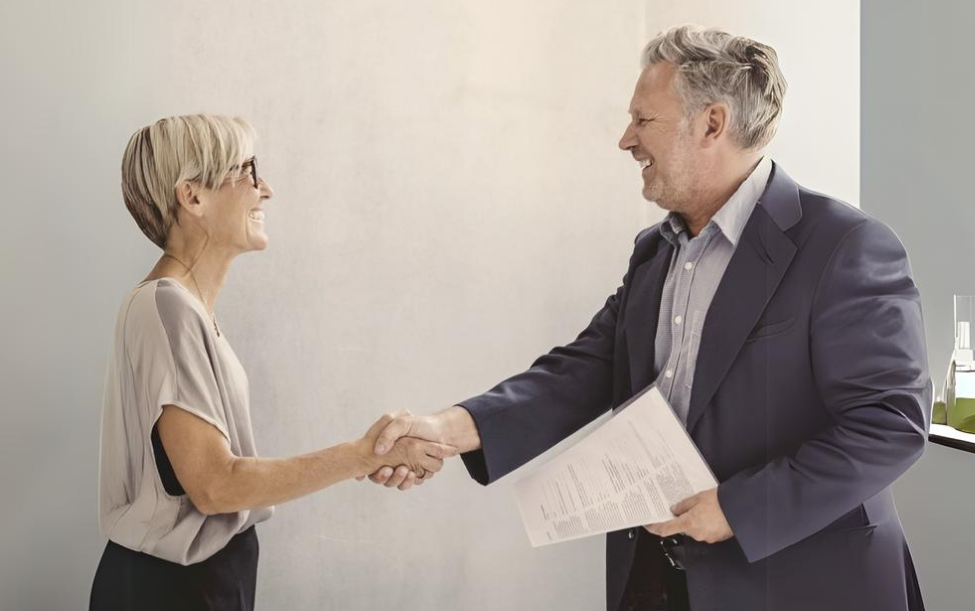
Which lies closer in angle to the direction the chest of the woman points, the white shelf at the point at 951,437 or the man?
the man

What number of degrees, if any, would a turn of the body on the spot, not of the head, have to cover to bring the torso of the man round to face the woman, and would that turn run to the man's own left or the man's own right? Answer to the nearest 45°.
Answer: approximately 45° to the man's own right

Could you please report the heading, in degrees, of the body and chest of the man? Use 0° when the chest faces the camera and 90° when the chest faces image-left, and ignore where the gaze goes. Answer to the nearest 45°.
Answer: approximately 45°

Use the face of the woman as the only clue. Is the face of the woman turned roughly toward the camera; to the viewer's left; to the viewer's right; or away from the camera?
to the viewer's right

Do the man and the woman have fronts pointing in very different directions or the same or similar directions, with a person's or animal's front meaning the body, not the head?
very different directions

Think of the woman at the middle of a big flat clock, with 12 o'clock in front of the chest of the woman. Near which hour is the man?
The man is roughly at 1 o'clock from the woman.

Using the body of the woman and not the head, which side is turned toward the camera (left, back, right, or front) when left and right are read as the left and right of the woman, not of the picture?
right

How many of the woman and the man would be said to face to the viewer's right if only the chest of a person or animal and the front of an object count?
1

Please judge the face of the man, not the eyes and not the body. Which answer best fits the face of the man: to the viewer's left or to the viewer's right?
to the viewer's left

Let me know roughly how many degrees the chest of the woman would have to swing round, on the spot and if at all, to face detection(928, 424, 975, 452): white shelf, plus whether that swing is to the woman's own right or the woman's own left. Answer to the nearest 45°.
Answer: approximately 45° to the woman's own right
